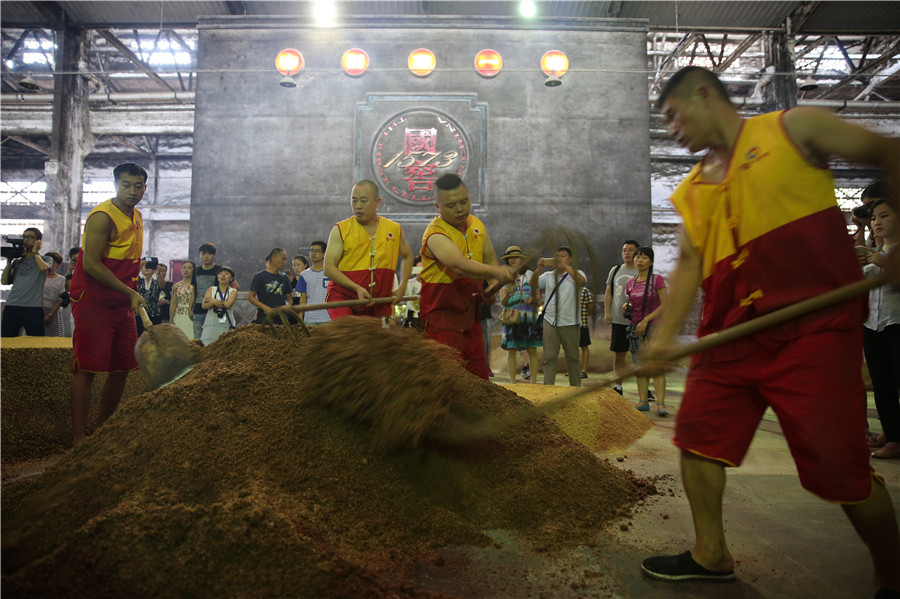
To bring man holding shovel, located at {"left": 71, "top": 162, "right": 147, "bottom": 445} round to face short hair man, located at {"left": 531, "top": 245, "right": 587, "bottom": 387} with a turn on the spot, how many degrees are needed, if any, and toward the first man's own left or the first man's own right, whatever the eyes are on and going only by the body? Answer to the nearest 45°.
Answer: approximately 45° to the first man's own left

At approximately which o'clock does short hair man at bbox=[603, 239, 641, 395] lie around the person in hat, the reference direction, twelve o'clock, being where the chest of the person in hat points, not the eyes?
The short hair man is roughly at 10 o'clock from the person in hat.

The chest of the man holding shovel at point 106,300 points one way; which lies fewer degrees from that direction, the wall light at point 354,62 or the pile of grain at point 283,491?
the pile of grain

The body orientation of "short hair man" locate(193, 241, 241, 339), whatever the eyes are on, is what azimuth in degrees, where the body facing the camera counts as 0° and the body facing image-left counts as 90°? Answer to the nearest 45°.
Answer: approximately 0°

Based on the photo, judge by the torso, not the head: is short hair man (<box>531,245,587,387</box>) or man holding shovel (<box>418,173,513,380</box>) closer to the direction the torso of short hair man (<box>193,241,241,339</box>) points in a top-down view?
the man holding shovel
